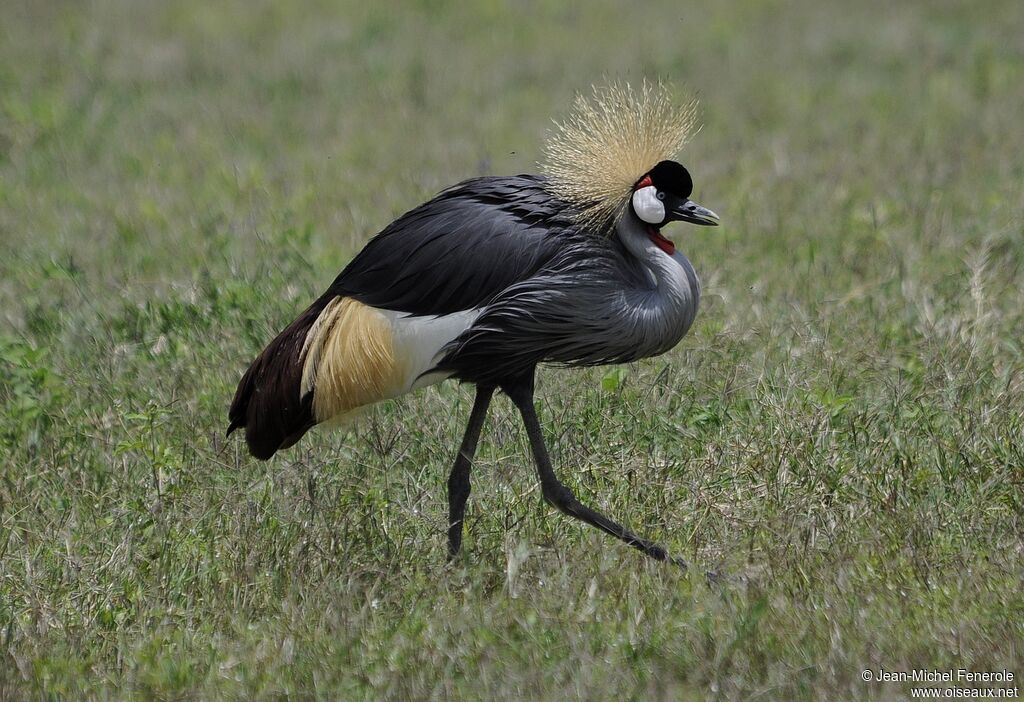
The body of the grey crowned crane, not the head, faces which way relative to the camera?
to the viewer's right
